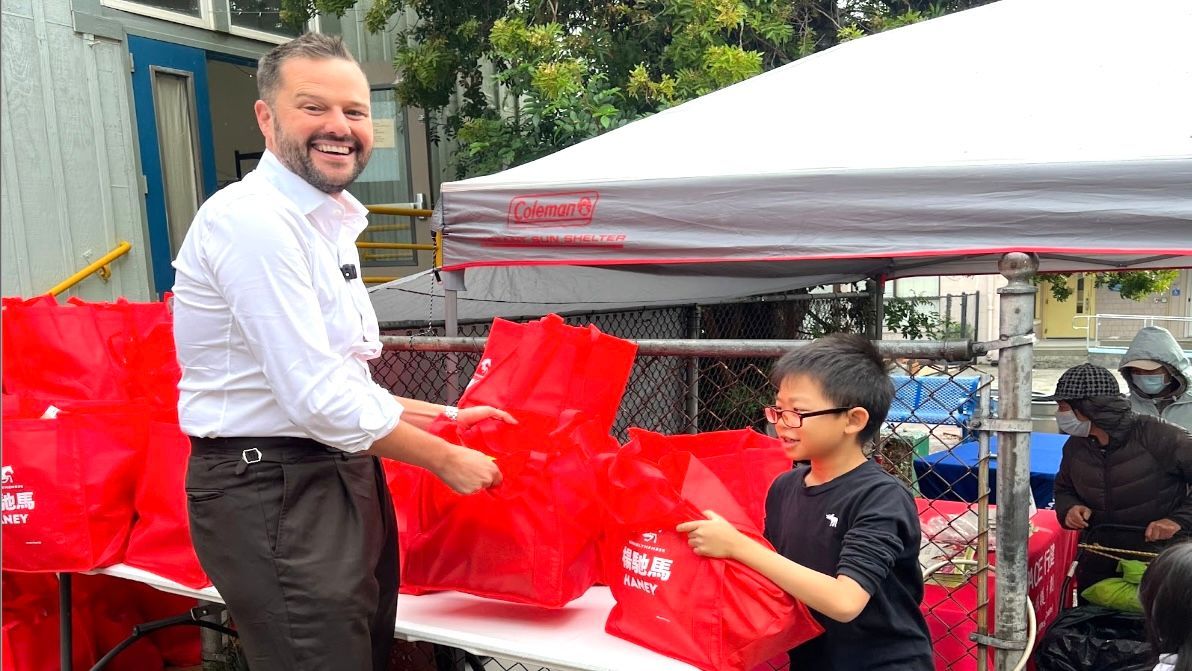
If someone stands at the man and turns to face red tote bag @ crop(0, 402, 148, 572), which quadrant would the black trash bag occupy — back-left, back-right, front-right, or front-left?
back-right

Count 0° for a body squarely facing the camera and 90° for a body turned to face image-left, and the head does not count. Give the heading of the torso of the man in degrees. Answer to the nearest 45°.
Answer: approximately 270°

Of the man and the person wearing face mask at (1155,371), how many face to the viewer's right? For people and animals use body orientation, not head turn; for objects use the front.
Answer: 1

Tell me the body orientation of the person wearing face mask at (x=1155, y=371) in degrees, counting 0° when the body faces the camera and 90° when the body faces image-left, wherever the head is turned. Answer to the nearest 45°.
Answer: approximately 45°

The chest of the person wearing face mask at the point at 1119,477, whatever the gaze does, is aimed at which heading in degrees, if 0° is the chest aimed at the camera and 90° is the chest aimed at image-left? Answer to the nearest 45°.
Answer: approximately 45°

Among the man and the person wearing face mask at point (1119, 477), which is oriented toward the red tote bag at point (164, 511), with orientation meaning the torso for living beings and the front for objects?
the person wearing face mask
